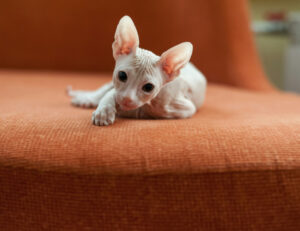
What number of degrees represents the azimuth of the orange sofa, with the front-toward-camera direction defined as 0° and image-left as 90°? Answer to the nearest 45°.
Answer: approximately 0°
